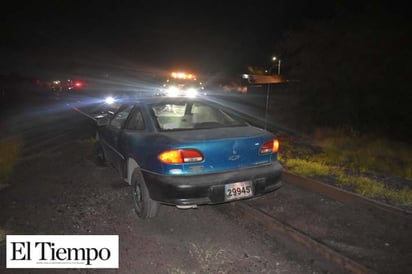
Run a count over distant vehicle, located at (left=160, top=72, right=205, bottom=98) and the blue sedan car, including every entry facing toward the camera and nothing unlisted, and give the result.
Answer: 1

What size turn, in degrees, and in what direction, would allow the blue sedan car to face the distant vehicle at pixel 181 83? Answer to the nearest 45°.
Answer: approximately 45° to its right

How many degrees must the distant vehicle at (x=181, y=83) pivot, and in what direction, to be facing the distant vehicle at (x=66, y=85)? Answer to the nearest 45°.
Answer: approximately 135° to its right

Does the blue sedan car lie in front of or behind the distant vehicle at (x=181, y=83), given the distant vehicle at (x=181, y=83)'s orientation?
in front

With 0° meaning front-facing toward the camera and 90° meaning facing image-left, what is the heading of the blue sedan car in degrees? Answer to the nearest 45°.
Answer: approximately 135°

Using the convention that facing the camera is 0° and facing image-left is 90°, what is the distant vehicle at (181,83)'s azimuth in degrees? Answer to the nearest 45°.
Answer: approximately 0°
